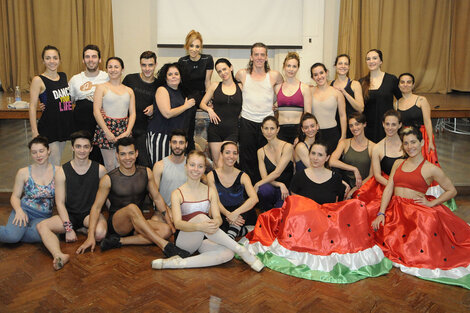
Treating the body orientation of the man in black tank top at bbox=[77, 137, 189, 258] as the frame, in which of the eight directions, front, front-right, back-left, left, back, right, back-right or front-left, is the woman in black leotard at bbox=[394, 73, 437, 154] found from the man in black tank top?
left

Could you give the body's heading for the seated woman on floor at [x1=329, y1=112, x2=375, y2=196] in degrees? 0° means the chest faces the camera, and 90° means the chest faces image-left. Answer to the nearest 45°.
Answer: approximately 0°

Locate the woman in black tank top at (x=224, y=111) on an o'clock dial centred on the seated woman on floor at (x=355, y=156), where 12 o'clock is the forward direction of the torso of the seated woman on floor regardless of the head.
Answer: The woman in black tank top is roughly at 3 o'clock from the seated woman on floor.

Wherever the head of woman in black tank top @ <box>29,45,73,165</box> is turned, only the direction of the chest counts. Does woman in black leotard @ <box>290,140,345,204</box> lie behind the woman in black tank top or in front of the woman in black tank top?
in front

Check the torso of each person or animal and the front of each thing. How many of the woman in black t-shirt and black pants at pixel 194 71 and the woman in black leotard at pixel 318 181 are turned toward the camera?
2

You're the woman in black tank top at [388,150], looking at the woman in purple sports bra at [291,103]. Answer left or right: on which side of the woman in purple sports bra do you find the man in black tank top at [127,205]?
left

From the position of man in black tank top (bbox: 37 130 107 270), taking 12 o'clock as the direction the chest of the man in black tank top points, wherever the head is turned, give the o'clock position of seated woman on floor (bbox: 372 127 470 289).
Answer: The seated woman on floor is roughly at 10 o'clock from the man in black tank top.

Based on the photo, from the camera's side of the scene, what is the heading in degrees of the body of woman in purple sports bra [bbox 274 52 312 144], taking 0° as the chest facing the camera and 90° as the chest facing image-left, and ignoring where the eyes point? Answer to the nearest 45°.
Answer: approximately 0°

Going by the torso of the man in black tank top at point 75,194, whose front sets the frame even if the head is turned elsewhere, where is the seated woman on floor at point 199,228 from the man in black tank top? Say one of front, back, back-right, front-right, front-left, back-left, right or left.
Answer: front-left
